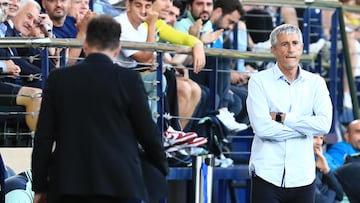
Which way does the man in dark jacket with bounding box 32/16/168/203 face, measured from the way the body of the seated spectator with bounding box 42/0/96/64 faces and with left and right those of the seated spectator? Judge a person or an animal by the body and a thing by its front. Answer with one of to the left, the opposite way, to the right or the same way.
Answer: the opposite way

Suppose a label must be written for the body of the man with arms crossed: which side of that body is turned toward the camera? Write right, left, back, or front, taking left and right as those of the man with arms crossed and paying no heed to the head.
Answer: front

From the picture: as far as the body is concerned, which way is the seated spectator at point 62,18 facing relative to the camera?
toward the camera

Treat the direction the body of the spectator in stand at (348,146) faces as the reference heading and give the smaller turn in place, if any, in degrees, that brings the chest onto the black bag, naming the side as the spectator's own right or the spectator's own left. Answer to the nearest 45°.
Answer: approximately 90° to the spectator's own right

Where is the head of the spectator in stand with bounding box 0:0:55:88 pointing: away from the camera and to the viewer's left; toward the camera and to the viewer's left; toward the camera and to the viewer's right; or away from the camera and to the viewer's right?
toward the camera and to the viewer's right

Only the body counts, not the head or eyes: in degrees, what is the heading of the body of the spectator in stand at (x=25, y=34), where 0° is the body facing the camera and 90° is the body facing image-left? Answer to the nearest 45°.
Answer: approximately 315°

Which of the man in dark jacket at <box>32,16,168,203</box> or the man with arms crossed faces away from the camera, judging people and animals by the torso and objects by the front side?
the man in dark jacket

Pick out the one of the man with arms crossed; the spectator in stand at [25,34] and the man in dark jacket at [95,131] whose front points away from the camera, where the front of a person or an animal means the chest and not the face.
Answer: the man in dark jacket

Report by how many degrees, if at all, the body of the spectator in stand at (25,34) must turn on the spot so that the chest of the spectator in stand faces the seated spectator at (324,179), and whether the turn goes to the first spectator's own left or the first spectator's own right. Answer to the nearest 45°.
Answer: approximately 45° to the first spectator's own left

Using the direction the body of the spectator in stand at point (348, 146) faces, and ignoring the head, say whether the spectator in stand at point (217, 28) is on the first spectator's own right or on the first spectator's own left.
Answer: on the first spectator's own right

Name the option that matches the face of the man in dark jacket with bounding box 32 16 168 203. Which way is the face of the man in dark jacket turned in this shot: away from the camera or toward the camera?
away from the camera
